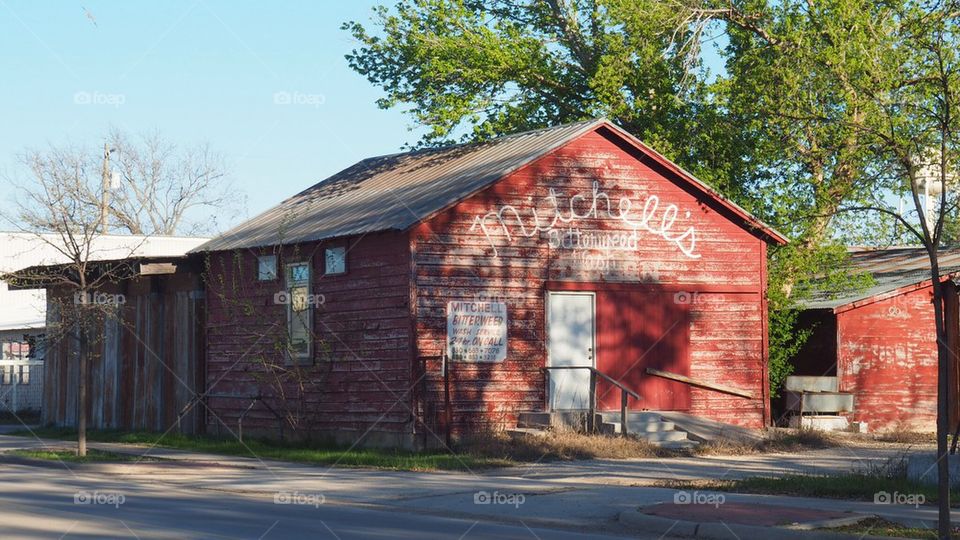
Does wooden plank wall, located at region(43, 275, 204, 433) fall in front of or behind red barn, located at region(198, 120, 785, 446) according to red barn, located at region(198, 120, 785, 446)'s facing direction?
behind

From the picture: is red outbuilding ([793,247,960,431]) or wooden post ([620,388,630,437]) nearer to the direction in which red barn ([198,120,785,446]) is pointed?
the wooden post

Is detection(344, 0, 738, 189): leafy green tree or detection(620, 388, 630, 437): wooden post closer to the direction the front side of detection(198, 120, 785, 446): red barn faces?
the wooden post

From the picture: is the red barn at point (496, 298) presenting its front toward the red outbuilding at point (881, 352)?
no

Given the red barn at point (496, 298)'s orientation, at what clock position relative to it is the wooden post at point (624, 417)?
The wooden post is roughly at 12 o'clock from the red barn.

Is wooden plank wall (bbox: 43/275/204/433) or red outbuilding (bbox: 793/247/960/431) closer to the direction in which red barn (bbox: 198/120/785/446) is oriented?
the red outbuilding

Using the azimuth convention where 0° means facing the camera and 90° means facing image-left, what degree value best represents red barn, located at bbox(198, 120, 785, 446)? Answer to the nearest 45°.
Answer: approximately 315°

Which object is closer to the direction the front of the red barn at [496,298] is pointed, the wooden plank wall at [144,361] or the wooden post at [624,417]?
the wooden post

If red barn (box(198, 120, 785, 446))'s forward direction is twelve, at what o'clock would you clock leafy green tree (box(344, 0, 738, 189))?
The leafy green tree is roughly at 8 o'clock from the red barn.

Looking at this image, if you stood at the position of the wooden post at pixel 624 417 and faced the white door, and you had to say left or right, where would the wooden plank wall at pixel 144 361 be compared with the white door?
left

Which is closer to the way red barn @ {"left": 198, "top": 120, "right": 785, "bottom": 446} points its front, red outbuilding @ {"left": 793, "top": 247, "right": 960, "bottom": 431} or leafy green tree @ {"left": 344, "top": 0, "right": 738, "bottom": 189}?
the red outbuilding

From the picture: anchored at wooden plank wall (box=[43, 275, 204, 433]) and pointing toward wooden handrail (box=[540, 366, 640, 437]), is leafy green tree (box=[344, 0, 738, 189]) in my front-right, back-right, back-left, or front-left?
front-left
